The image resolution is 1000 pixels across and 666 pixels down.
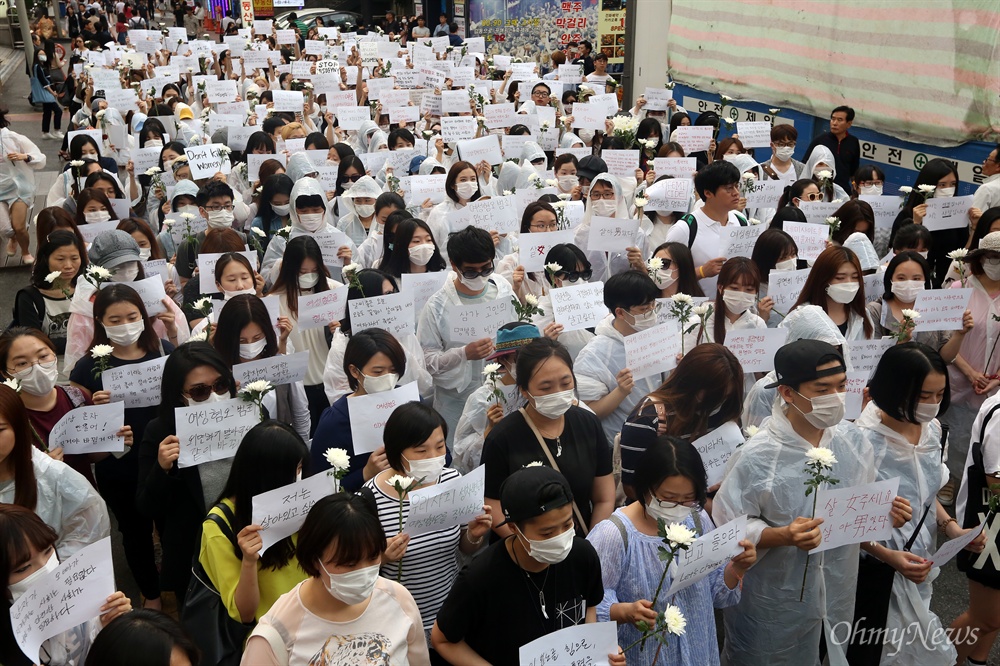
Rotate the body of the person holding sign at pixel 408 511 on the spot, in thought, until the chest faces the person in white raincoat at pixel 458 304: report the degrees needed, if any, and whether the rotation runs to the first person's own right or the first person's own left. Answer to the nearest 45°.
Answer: approximately 135° to the first person's own left

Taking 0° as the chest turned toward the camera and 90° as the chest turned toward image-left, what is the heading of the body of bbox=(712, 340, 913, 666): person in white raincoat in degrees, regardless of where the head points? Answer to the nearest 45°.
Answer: approximately 315°

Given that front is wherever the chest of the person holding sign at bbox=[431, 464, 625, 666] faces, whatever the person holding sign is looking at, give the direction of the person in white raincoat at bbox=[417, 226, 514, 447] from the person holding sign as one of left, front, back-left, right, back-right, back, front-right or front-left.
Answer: back-left

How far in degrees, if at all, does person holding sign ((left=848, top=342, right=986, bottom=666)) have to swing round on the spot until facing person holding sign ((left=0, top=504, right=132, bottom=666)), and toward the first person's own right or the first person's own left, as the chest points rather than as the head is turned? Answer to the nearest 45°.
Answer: approximately 90° to the first person's own right

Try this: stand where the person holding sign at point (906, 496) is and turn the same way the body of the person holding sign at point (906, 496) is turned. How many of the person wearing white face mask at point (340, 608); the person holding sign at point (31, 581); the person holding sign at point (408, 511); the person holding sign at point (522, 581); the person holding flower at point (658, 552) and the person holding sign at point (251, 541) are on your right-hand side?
6

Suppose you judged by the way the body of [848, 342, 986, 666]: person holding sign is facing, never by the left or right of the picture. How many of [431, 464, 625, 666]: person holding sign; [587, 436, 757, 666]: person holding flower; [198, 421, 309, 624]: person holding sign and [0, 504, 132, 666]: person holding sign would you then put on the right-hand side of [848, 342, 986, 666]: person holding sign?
4

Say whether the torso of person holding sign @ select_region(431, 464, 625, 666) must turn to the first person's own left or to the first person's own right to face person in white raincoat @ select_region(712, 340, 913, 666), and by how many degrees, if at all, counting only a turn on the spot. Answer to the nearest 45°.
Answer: approximately 90° to the first person's own left
